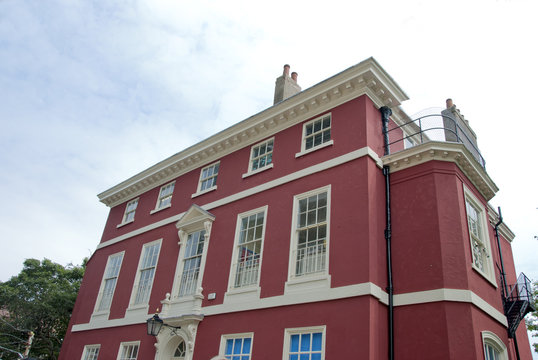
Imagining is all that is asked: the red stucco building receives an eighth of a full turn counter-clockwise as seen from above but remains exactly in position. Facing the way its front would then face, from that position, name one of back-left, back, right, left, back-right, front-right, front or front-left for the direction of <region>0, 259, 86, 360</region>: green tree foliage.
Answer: back-right

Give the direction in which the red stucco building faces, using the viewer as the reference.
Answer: facing the viewer and to the left of the viewer
